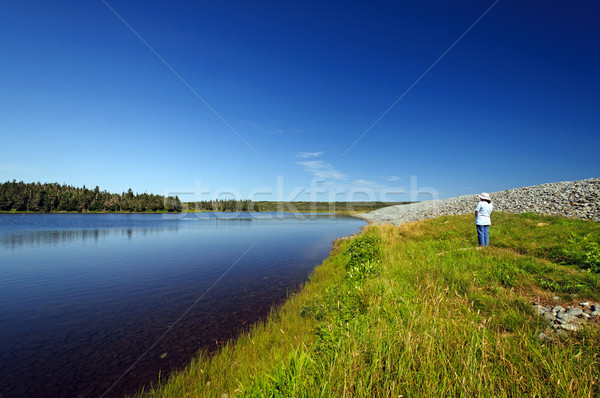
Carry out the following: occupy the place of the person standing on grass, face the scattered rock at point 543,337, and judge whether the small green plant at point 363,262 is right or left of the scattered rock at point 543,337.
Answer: right

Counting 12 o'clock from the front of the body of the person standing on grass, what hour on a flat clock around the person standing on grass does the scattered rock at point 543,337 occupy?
The scattered rock is roughly at 6 o'clock from the person standing on grass.

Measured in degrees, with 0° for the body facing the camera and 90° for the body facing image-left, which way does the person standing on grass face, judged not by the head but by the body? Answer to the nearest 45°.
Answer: approximately 180°

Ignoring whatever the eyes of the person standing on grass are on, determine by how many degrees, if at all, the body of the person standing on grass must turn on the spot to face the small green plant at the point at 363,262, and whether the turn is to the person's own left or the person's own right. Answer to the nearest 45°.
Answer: approximately 135° to the person's own left

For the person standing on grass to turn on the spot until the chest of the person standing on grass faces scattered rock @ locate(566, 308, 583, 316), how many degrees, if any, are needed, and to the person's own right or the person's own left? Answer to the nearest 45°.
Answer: approximately 180°
